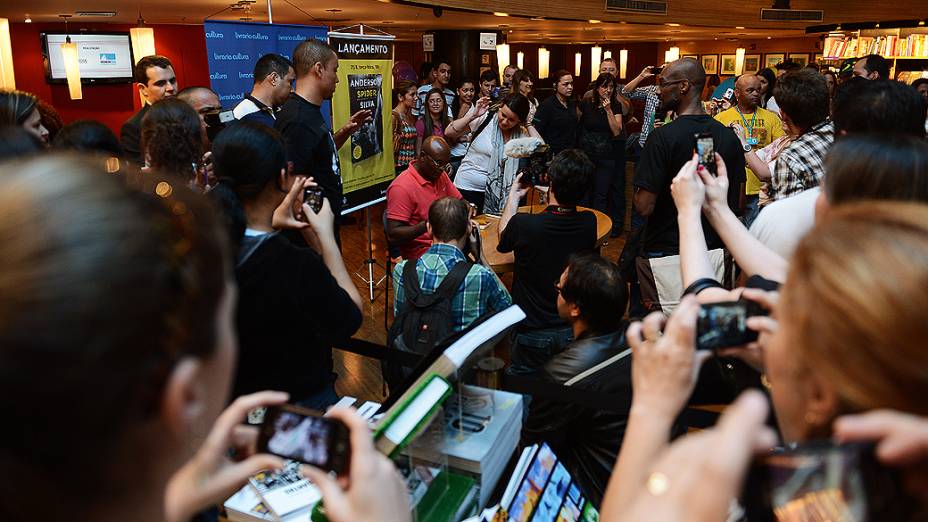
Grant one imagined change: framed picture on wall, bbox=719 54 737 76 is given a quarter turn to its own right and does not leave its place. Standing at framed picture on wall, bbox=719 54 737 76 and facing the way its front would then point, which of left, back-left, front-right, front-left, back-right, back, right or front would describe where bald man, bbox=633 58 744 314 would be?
left

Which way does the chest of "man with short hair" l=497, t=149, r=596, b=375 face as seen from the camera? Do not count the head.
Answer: away from the camera

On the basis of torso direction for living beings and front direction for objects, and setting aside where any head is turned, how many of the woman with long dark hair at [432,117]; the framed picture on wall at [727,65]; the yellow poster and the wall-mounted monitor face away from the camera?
0

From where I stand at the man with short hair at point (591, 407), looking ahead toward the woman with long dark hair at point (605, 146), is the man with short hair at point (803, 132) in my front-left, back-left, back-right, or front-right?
front-right

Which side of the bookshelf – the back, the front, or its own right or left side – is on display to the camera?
front

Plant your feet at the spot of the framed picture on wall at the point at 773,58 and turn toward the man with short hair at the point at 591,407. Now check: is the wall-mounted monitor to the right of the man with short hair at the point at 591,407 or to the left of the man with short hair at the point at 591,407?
right

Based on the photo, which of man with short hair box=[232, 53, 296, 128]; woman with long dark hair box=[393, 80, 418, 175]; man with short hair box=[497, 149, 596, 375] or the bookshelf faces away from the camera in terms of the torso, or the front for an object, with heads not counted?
man with short hair box=[497, 149, 596, 375]

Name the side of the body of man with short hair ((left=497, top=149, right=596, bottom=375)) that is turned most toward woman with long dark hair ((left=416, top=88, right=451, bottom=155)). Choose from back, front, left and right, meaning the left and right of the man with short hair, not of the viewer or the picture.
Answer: front

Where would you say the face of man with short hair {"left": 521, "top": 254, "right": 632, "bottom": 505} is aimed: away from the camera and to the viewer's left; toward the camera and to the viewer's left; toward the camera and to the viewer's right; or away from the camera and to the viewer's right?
away from the camera and to the viewer's left

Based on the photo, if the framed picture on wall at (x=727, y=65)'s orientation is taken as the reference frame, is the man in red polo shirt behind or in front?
in front

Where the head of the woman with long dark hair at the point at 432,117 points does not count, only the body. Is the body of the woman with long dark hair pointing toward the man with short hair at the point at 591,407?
yes

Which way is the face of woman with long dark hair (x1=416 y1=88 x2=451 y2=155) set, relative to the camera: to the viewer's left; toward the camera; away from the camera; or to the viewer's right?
toward the camera

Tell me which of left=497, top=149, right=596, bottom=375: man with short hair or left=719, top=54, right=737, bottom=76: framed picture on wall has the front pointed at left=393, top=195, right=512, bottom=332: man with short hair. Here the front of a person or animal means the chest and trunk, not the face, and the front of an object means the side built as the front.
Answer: the framed picture on wall

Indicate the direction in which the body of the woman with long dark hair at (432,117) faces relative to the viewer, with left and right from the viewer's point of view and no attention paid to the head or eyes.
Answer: facing the viewer

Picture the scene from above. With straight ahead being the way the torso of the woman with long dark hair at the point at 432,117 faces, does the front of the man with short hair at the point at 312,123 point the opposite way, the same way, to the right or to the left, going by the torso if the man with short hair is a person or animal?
to the left

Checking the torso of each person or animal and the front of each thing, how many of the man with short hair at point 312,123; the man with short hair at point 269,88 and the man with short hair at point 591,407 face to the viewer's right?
2

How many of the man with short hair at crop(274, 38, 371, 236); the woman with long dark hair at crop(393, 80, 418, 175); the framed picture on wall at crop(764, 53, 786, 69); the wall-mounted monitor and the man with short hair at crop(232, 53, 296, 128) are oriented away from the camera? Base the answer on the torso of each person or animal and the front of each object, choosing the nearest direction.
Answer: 0

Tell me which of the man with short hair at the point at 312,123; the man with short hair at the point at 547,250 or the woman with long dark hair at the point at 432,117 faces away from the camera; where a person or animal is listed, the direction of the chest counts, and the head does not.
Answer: the man with short hair at the point at 547,250

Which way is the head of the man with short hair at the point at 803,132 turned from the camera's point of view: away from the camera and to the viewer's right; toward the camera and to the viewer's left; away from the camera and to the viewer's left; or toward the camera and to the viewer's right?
away from the camera and to the viewer's left
